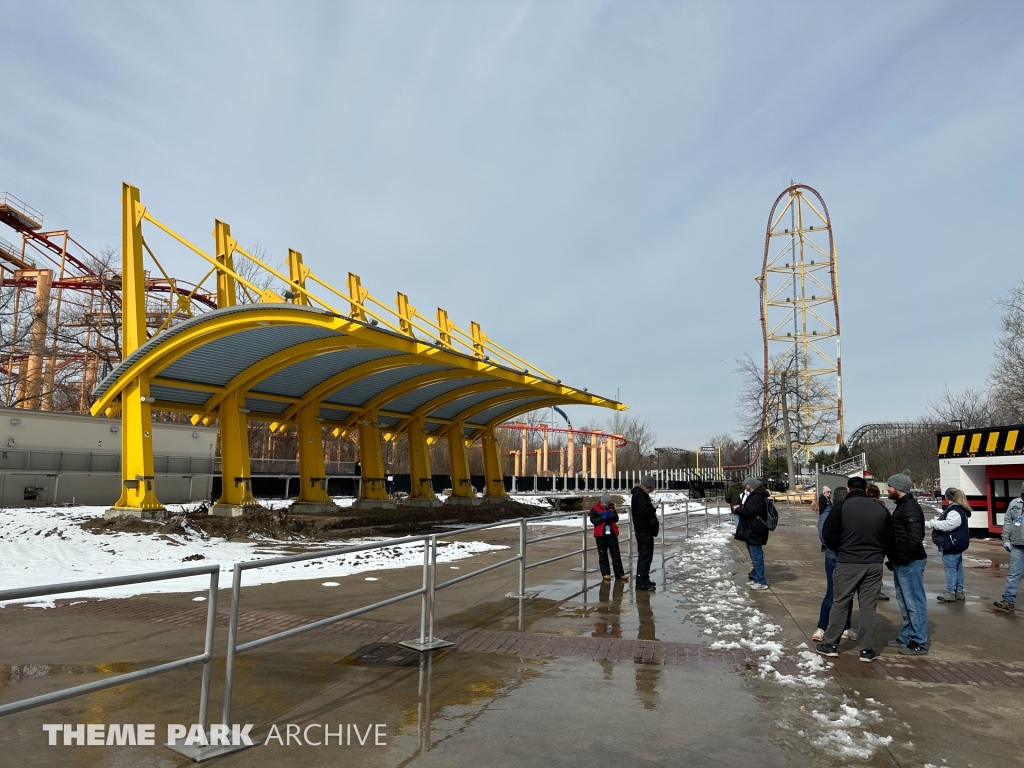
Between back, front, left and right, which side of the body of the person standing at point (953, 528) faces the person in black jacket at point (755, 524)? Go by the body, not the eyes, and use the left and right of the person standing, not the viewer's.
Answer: front

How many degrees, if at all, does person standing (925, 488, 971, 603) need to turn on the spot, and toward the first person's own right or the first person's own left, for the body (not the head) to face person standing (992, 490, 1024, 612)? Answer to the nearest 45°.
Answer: approximately 135° to the first person's own right

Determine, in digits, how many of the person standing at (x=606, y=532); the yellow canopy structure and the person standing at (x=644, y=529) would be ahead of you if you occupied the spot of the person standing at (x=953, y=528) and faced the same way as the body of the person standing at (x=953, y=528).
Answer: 3

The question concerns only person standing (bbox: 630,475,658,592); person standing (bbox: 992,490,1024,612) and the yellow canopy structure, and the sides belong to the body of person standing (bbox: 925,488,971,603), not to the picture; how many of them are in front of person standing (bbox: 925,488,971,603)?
2

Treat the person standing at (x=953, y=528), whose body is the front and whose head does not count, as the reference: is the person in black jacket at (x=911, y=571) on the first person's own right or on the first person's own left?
on the first person's own left

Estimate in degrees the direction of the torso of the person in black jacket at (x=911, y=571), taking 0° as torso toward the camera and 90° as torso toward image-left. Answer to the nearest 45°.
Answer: approximately 90°

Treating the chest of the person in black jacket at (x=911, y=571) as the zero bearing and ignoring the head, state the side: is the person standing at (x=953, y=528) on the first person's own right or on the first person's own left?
on the first person's own right

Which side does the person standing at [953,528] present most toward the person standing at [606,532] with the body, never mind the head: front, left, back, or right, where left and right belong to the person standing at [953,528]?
front

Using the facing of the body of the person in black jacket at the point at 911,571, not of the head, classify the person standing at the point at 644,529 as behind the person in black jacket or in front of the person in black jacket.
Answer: in front

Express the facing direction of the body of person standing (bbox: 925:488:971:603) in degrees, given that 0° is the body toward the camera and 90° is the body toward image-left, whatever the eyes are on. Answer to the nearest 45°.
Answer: approximately 90°

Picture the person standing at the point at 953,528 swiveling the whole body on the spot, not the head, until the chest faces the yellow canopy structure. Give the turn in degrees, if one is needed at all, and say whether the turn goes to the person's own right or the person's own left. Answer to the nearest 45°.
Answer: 0° — they already face it

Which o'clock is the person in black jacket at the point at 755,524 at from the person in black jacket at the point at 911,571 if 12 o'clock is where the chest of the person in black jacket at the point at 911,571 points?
the person in black jacket at the point at 755,524 is roughly at 2 o'clock from the person in black jacket at the point at 911,571.
